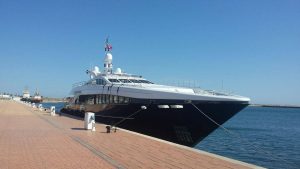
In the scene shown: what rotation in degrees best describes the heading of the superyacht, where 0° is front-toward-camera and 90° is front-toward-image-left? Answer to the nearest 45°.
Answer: approximately 315°
